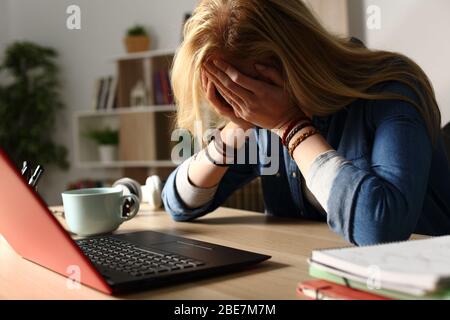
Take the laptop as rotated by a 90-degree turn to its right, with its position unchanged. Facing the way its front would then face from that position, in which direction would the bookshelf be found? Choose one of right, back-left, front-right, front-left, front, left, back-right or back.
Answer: back-left

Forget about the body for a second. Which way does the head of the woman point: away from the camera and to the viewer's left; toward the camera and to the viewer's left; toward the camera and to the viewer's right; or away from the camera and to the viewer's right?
toward the camera and to the viewer's left

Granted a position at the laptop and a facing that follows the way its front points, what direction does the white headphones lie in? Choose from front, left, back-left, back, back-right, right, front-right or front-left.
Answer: front-left

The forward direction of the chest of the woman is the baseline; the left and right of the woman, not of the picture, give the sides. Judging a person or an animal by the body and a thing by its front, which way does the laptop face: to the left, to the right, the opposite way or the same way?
the opposite way
